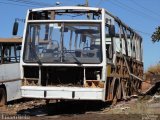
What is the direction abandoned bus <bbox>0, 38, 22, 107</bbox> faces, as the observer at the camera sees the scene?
facing the viewer and to the left of the viewer

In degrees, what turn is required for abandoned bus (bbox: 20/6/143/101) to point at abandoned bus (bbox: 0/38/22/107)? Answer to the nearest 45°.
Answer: approximately 135° to its right

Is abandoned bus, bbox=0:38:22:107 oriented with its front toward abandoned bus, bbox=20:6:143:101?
no

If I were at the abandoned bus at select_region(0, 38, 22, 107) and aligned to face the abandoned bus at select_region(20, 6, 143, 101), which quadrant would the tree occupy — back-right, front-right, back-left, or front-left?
front-left

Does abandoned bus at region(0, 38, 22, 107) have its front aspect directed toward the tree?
no

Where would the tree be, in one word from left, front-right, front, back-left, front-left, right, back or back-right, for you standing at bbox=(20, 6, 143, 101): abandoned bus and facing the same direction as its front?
back-left

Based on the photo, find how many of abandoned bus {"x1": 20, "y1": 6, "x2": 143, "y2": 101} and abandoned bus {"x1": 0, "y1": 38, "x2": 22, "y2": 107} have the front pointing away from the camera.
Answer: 0

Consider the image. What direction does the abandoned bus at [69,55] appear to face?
toward the camera
